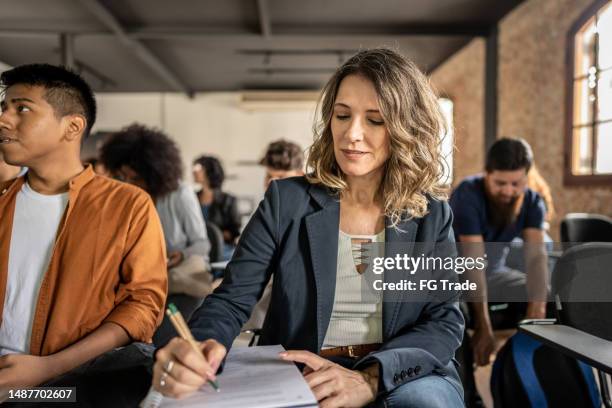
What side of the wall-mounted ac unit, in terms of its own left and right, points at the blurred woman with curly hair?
front

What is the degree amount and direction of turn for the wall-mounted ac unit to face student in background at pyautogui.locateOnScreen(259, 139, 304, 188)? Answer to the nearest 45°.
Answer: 0° — it already faces them

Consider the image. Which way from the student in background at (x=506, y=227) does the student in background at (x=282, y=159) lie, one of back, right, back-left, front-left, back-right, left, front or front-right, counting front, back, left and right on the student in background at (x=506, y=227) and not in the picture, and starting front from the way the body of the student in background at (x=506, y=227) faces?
right

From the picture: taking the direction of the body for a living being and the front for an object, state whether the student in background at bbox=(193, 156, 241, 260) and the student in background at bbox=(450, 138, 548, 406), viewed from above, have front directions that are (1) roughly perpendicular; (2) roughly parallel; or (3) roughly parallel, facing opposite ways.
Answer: roughly parallel

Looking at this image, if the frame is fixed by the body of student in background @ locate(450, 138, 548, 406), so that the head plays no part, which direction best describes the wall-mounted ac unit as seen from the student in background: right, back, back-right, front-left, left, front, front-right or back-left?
back-right

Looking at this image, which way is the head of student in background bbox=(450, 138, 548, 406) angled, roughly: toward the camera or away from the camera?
toward the camera

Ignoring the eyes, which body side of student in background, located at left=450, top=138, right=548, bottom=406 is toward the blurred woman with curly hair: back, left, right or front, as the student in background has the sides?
right

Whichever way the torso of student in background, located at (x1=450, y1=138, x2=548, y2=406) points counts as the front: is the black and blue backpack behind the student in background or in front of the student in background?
in front

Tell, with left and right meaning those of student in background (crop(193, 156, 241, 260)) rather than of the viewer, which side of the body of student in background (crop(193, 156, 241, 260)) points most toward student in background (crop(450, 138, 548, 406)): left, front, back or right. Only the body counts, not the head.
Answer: left

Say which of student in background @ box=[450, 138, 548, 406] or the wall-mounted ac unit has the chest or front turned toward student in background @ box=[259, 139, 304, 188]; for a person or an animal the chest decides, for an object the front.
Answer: the wall-mounted ac unit

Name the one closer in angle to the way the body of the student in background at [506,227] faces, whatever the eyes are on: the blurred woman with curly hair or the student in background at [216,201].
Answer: the blurred woman with curly hair

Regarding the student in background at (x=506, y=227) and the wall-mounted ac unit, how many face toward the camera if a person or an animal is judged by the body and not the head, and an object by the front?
2

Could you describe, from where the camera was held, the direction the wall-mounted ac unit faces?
facing the viewer

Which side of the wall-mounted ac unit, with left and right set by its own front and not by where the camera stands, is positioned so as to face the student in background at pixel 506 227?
front
